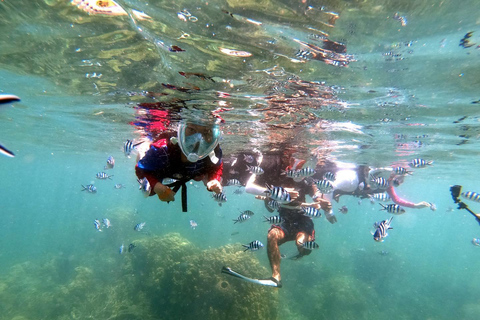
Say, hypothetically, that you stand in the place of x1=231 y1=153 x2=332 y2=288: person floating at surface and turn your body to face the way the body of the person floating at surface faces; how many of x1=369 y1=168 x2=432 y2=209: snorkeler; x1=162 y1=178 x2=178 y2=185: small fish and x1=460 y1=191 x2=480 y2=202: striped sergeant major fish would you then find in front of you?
1

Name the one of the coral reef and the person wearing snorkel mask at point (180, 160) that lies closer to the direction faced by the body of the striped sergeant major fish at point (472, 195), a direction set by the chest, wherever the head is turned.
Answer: the coral reef

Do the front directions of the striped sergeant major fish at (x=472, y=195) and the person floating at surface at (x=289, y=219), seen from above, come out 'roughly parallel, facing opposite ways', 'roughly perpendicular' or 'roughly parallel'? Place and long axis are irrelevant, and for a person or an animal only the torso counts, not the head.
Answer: roughly perpendicular

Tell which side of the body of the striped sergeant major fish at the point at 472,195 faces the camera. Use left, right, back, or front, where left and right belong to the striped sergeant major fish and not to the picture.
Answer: left

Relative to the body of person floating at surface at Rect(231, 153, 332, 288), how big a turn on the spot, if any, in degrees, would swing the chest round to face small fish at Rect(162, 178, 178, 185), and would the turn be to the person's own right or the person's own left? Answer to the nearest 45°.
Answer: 0° — they already face it

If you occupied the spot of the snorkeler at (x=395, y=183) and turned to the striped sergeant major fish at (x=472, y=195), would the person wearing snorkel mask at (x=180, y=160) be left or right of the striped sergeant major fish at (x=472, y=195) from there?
right

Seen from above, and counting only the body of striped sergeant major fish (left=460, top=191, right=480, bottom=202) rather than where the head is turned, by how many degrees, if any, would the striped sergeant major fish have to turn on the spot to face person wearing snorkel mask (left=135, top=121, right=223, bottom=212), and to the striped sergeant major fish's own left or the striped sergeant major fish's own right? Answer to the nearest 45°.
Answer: approximately 45° to the striped sergeant major fish's own left
